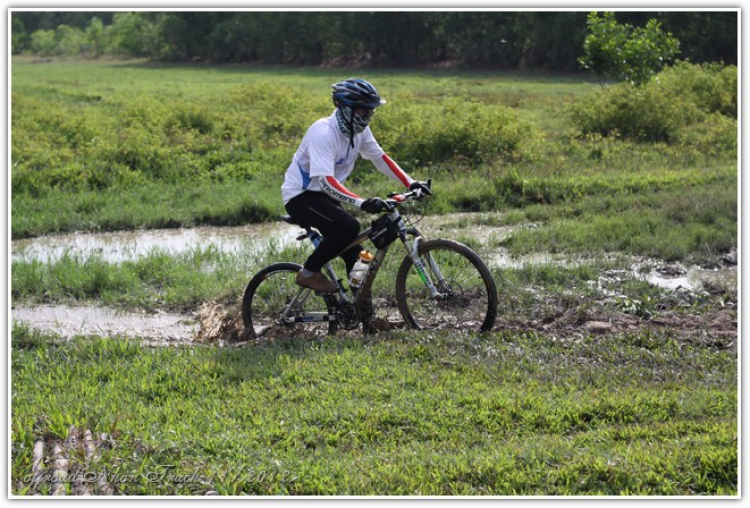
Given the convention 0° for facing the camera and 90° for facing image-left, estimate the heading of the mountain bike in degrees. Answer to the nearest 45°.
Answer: approximately 270°

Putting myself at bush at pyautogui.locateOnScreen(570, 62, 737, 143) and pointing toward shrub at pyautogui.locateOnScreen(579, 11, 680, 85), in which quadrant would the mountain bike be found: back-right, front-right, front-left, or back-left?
back-left

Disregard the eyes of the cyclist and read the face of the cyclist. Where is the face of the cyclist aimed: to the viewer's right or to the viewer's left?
to the viewer's right

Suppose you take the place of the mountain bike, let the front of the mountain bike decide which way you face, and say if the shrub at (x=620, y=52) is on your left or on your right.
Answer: on your left

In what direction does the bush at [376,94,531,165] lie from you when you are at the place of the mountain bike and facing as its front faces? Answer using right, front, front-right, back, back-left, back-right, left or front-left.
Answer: left
